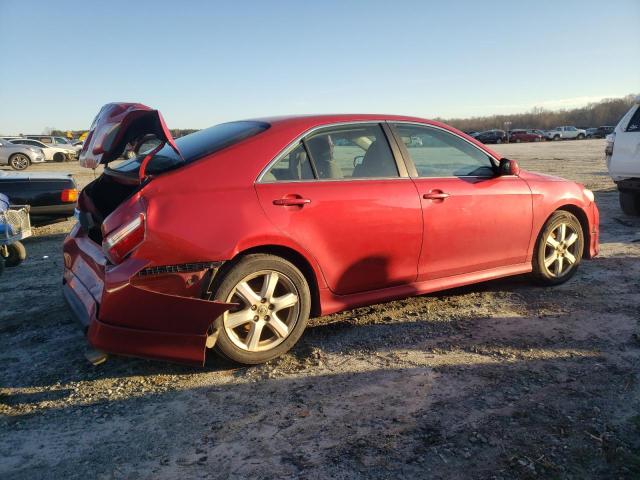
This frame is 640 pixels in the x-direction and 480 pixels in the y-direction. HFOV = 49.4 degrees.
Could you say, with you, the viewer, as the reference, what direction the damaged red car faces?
facing away from the viewer and to the right of the viewer

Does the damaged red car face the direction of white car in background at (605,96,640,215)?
yes

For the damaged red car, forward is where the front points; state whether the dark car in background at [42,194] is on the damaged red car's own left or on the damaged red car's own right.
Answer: on the damaged red car's own left

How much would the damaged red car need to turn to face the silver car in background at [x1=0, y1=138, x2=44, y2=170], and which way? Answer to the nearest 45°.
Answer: approximately 90° to its left

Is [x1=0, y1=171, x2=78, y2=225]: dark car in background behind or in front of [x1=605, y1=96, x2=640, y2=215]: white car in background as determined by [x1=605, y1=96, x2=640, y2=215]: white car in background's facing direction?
behind
